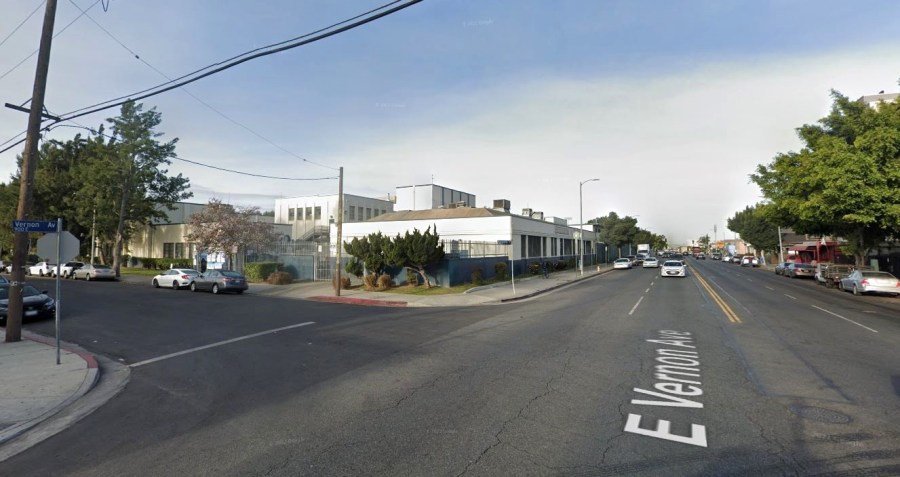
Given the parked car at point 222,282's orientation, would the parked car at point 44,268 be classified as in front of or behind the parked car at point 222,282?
in front

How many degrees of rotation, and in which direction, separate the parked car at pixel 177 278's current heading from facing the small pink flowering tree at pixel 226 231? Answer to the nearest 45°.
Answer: approximately 90° to its right

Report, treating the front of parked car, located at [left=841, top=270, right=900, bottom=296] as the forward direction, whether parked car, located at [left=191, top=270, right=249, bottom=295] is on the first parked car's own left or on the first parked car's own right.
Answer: on the first parked car's own left

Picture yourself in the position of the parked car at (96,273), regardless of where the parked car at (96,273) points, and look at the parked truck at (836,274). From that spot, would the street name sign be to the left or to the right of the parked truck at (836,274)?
right

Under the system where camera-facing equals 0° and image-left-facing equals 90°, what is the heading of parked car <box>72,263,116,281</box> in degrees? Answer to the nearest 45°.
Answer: approximately 135°

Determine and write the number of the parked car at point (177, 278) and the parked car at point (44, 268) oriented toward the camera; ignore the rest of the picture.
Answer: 0

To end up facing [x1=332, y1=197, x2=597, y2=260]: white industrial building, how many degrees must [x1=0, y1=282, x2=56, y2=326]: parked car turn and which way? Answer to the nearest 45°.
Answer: approximately 45° to its left

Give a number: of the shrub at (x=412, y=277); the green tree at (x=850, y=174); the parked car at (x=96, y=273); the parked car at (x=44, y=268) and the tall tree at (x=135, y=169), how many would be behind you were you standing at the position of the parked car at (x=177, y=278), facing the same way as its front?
2

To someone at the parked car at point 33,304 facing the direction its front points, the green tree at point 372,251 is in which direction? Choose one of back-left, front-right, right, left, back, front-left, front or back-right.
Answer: front-left

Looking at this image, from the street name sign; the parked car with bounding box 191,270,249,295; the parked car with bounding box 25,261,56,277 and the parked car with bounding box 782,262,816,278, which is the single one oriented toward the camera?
the street name sign
